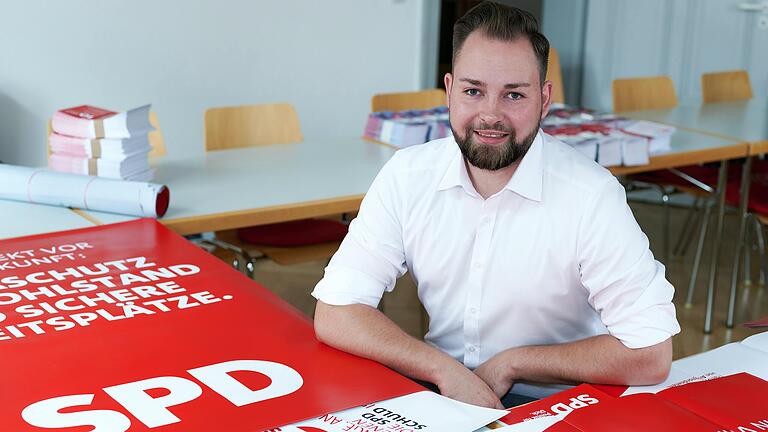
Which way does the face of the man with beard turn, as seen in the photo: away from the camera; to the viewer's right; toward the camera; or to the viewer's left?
toward the camera

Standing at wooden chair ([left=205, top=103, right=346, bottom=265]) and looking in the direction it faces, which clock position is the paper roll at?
The paper roll is roughly at 2 o'clock from the wooden chair.

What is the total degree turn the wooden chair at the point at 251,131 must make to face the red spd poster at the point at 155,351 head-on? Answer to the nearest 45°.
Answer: approximately 45° to its right

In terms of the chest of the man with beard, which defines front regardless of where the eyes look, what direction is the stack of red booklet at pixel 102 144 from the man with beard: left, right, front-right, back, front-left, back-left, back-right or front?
back-right

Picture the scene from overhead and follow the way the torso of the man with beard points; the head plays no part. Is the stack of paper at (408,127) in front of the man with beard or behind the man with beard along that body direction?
behind

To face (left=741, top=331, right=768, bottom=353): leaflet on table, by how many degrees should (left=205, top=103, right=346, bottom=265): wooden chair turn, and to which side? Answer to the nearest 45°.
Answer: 0° — it already faces it

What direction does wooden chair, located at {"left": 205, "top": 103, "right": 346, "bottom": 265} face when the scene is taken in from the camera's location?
facing the viewer and to the right of the viewer

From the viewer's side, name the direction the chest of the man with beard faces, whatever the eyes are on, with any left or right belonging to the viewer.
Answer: facing the viewer

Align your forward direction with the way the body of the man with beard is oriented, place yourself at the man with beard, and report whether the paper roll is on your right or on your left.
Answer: on your right

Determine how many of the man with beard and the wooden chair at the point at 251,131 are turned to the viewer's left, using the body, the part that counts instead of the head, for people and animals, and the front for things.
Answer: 0
